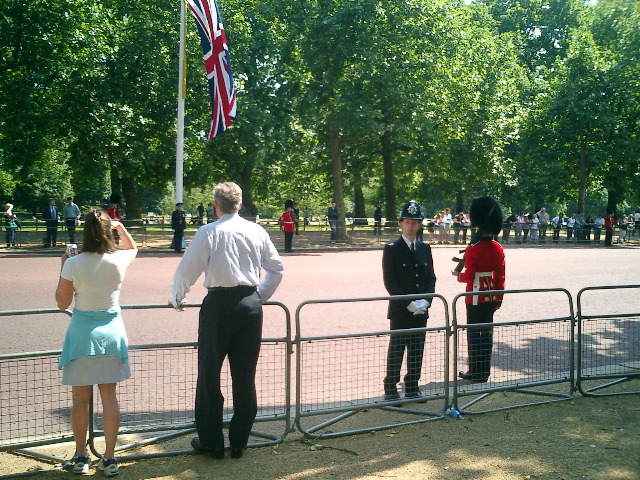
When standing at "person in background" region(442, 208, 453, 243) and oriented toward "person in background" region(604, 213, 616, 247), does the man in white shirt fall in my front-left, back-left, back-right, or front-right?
back-right

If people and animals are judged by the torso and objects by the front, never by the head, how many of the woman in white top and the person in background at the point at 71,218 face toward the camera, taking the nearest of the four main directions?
1

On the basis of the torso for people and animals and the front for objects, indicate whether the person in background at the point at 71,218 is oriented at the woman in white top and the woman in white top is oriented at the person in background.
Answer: yes

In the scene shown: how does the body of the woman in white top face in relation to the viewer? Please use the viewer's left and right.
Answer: facing away from the viewer

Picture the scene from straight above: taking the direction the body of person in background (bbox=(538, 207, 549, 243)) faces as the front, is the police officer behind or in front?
in front

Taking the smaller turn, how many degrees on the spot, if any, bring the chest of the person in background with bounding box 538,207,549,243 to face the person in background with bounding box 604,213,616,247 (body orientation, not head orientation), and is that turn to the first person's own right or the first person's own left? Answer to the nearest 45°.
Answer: approximately 45° to the first person's own left

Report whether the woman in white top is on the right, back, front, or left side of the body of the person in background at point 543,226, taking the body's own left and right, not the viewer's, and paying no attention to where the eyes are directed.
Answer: front

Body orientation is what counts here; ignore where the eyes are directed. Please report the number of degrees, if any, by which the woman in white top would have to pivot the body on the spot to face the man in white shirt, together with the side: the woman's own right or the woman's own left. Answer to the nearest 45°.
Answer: approximately 90° to the woman's own right

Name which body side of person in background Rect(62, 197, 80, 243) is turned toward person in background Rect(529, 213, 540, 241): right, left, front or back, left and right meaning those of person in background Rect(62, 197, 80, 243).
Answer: left

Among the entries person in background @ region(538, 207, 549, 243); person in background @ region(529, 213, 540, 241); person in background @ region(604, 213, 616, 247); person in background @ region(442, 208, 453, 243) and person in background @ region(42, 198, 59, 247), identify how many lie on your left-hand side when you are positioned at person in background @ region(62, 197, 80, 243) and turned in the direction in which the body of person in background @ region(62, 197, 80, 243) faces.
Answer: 4

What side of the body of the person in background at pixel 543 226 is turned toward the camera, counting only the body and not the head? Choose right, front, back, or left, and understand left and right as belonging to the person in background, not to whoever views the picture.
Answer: front

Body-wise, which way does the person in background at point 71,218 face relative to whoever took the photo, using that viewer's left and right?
facing the viewer

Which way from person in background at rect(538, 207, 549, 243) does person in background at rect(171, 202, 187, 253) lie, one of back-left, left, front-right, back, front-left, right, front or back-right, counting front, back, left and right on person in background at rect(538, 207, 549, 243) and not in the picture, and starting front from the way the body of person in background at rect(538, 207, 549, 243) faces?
front-right

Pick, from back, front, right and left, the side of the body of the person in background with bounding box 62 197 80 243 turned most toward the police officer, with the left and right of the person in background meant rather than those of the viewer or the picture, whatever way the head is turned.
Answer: front

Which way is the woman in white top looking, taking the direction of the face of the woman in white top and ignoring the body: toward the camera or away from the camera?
away from the camera

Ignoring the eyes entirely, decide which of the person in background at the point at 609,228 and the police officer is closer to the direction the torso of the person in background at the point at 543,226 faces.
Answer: the police officer

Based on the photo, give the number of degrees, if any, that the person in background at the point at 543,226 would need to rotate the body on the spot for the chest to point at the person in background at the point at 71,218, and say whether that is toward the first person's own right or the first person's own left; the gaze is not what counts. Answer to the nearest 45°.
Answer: approximately 45° to the first person's own right
